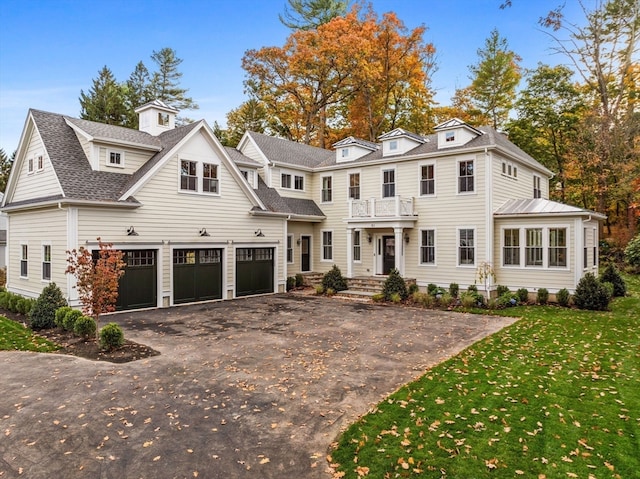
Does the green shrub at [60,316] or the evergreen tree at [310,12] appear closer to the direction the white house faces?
the green shrub

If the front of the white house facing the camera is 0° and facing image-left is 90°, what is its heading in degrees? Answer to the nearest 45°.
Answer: approximately 45°

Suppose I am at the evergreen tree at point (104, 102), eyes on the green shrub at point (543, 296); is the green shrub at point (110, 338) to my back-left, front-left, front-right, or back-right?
front-right

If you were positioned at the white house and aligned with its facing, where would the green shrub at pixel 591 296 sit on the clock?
The green shrub is roughly at 8 o'clock from the white house.

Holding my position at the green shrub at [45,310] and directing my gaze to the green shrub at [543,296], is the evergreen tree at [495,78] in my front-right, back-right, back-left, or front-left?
front-left

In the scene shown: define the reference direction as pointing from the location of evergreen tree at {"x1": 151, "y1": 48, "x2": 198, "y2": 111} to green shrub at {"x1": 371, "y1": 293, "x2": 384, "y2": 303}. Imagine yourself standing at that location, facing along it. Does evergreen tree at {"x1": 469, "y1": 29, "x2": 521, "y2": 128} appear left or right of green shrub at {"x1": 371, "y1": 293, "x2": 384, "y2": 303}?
left

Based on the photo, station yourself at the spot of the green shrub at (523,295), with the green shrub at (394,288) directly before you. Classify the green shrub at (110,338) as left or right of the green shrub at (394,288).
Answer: left

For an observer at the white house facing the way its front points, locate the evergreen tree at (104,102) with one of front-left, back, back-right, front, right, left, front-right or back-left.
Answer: right

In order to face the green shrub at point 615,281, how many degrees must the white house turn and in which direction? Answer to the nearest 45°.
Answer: approximately 135° to its left

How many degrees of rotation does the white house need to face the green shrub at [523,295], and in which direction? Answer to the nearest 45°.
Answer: approximately 135° to its left
